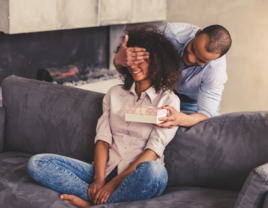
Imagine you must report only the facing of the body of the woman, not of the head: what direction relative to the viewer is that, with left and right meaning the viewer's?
facing the viewer and to the left of the viewer

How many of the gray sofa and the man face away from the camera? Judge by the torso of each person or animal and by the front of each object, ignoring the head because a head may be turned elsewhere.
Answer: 0

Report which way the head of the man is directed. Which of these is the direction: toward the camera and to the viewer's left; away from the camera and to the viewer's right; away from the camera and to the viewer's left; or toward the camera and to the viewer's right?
toward the camera and to the viewer's left

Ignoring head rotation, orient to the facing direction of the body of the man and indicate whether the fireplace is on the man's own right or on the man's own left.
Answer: on the man's own right

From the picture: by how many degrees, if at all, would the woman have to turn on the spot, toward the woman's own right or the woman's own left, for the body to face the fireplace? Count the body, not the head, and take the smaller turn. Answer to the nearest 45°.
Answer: approximately 135° to the woman's own right

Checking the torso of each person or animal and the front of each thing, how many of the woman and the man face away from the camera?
0
